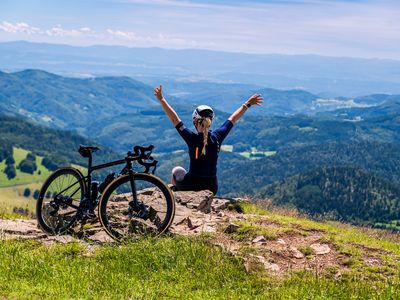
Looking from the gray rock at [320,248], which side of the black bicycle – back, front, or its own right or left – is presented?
front

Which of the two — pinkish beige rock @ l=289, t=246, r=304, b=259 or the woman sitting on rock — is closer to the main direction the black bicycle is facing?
the pinkish beige rock

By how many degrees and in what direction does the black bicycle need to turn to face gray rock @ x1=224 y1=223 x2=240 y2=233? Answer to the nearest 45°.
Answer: approximately 45° to its left

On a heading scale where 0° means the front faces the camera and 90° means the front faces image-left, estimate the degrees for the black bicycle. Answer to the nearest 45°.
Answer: approximately 315°

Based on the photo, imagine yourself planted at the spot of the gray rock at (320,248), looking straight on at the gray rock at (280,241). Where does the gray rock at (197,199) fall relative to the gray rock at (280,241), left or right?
right

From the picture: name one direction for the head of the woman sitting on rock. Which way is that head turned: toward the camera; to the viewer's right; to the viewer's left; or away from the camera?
away from the camera

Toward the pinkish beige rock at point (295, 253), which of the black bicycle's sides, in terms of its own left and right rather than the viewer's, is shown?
front

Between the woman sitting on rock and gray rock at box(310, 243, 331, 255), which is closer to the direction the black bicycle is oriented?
the gray rock
